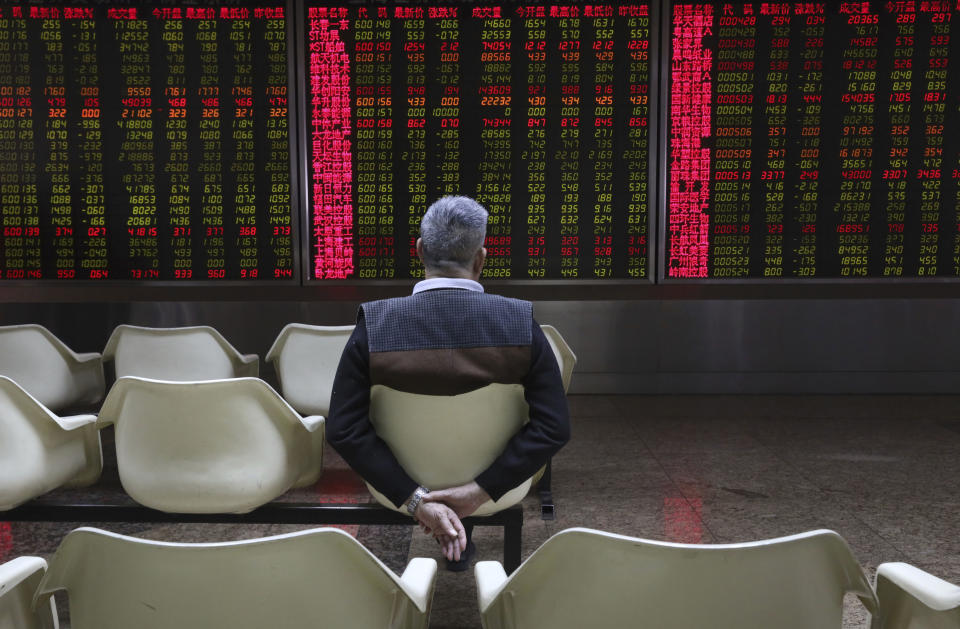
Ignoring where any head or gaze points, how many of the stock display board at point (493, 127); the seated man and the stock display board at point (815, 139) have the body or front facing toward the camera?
2

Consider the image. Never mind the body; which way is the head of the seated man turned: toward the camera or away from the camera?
away from the camera

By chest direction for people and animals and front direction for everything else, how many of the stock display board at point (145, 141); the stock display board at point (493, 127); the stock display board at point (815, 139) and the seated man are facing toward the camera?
3

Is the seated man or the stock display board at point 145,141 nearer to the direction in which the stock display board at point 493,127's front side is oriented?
the seated man

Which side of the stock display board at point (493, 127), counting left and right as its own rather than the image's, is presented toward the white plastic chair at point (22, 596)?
front

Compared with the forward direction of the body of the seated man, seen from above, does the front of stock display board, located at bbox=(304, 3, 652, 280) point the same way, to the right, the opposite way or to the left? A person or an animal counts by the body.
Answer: the opposite way

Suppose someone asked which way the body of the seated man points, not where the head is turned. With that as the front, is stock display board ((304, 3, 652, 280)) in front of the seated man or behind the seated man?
in front

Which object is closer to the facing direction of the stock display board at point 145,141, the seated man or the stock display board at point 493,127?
the seated man

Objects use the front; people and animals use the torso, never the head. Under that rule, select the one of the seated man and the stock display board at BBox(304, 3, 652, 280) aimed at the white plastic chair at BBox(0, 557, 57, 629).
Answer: the stock display board

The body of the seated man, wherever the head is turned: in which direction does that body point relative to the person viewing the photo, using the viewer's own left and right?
facing away from the viewer

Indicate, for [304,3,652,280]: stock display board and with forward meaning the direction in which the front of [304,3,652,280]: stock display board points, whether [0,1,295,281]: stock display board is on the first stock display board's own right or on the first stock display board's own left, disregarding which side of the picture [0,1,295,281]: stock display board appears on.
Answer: on the first stock display board's own right

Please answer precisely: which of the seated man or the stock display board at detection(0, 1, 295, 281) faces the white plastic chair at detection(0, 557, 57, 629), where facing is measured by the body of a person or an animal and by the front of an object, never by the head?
the stock display board

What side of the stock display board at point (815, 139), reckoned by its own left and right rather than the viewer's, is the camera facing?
front

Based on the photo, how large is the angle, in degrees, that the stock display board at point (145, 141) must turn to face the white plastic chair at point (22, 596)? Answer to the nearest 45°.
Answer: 0° — it already faces it

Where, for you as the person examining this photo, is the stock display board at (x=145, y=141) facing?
facing the viewer

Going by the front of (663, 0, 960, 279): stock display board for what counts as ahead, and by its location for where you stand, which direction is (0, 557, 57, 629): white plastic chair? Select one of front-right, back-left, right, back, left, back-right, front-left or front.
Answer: front

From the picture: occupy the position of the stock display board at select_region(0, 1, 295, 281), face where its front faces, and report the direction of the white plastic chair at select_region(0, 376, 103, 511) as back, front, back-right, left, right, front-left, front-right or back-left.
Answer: front
